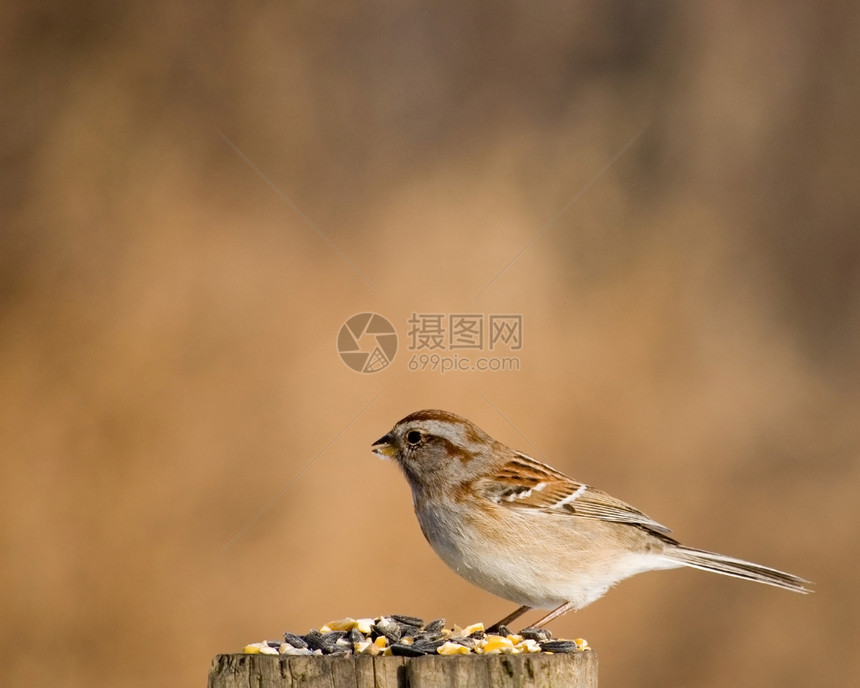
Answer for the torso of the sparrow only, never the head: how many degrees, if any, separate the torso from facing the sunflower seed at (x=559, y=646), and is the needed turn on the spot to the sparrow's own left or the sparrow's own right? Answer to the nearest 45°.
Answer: approximately 90° to the sparrow's own left

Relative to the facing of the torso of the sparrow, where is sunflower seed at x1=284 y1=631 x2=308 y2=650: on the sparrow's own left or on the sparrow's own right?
on the sparrow's own left

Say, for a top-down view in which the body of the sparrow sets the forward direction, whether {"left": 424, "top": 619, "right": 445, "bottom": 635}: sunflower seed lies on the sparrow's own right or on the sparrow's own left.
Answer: on the sparrow's own left

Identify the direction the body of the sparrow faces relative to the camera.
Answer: to the viewer's left
